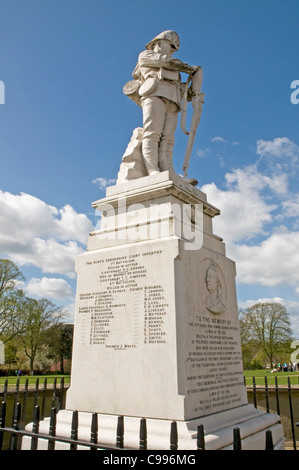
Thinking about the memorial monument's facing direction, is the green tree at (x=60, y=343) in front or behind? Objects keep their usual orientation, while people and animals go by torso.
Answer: behind

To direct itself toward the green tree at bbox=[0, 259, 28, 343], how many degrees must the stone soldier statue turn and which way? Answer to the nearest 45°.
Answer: approximately 180°

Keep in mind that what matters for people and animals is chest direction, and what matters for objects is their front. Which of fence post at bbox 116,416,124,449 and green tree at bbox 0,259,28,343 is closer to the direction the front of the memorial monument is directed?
the fence post

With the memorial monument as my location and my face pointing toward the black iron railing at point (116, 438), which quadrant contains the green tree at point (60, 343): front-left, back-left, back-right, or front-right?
back-right

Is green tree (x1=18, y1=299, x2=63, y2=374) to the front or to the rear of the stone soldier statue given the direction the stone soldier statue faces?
to the rear

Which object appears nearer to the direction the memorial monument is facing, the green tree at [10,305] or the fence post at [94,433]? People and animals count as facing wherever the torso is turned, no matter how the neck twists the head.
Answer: the fence post
